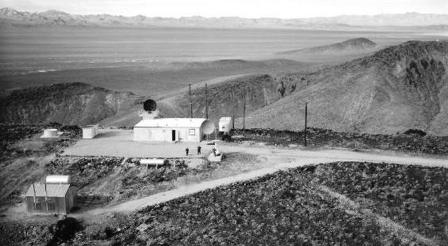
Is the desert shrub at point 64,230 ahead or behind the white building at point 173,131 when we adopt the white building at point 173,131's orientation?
ahead

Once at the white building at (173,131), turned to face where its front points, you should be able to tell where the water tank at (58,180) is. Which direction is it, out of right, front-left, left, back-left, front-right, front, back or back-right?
front-right

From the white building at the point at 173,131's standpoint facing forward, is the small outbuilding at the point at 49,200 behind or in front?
in front

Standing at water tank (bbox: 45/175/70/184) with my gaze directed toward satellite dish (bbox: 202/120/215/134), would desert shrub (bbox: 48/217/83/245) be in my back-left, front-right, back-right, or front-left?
back-right

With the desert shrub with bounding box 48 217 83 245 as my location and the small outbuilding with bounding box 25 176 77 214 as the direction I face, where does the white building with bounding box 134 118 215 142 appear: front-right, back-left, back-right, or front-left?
front-right

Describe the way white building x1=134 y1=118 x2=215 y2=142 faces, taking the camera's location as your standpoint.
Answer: facing the viewer
